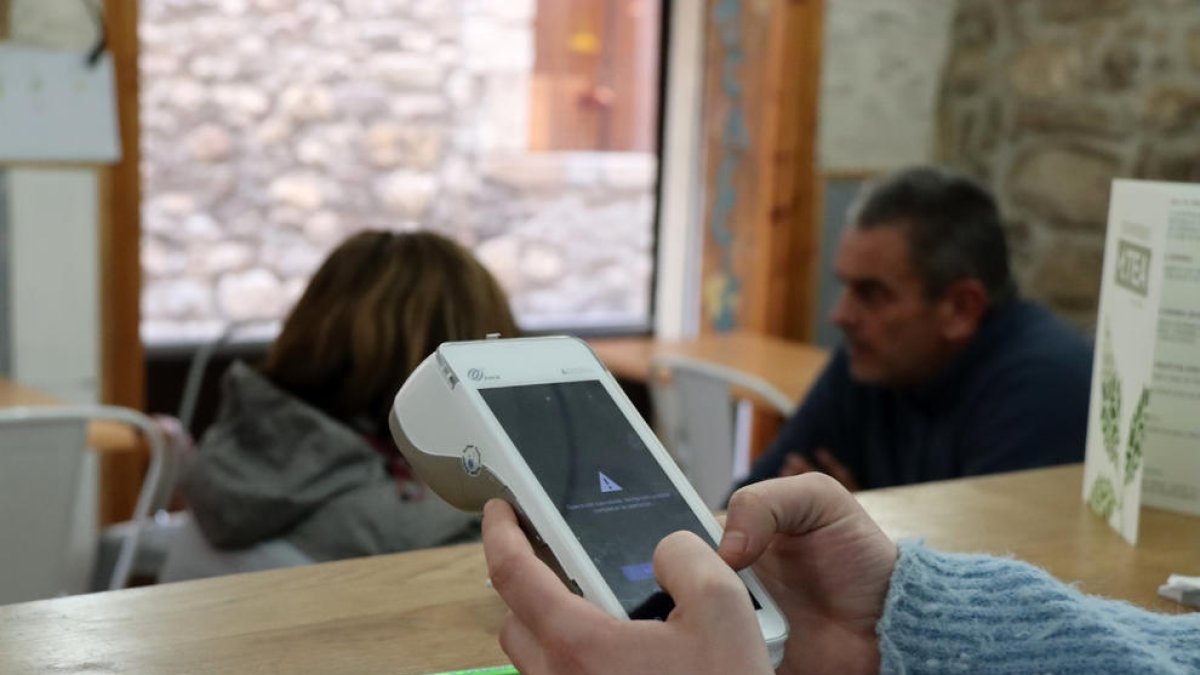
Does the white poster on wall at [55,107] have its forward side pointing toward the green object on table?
yes

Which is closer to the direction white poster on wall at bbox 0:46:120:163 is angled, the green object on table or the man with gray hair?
the green object on table

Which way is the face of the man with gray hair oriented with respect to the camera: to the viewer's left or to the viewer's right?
to the viewer's left

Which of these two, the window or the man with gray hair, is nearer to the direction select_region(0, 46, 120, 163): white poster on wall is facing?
the man with gray hair

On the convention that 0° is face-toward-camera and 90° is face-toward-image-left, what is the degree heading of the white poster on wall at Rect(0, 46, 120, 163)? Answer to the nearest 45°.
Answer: approximately 0°

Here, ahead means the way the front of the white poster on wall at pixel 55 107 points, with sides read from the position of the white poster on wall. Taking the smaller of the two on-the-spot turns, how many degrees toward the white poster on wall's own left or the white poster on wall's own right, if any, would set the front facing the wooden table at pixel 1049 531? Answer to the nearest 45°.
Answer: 0° — it already faces it

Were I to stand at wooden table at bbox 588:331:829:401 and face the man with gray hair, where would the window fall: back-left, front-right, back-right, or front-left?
back-right

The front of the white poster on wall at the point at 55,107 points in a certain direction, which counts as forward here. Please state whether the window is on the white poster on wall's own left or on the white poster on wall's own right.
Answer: on the white poster on wall's own left

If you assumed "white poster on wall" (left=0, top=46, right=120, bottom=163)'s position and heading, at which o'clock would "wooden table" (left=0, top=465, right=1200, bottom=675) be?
The wooden table is roughly at 12 o'clock from the white poster on wall.

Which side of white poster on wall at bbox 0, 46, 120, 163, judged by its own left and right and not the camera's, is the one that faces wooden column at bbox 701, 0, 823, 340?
left

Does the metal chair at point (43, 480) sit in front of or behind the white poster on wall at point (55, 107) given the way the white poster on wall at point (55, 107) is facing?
in front

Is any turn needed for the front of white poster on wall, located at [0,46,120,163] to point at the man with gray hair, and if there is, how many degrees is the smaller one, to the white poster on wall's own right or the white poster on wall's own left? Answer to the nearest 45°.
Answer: approximately 45° to the white poster on wall's own left
